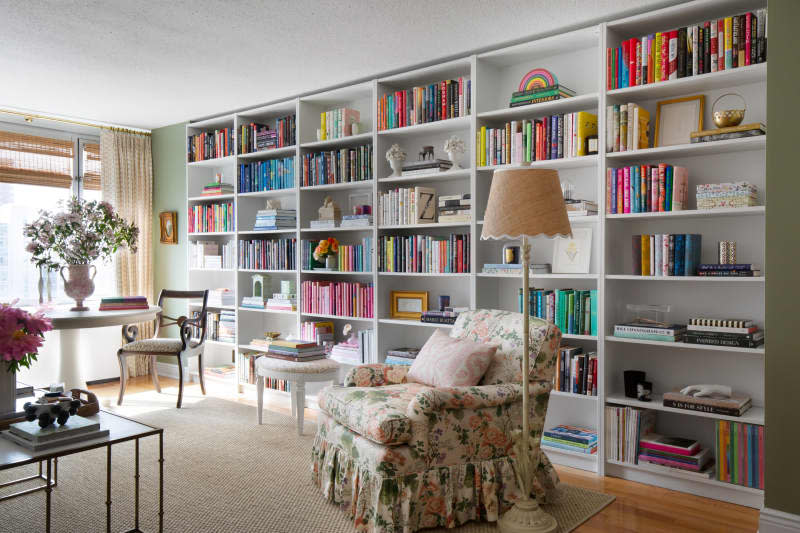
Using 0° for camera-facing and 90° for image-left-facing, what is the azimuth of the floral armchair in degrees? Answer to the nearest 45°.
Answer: approximately 45°

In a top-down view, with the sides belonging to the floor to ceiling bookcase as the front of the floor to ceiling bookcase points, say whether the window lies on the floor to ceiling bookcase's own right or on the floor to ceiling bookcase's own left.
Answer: on the floor to ceiling bookcase's own right

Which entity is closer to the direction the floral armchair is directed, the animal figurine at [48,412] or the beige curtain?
the animal figurine

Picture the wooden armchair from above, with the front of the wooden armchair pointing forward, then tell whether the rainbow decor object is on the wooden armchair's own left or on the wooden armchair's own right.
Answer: on the wooden armchair's own left

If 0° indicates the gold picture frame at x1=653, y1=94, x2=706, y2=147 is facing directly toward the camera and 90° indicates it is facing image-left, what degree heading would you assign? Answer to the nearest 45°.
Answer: approximately 45°

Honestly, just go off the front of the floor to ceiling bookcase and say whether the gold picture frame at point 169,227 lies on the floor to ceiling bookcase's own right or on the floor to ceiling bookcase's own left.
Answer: on the floor to ceiling bookcase's own right

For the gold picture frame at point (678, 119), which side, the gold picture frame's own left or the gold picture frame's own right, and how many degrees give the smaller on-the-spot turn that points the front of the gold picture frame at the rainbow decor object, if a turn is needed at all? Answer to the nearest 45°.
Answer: approximately 45° to the gold picture frame's own right

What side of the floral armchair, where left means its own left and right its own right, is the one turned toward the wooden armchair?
right

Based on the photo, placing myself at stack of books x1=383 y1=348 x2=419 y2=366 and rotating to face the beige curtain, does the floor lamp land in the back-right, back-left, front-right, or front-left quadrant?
back-left
